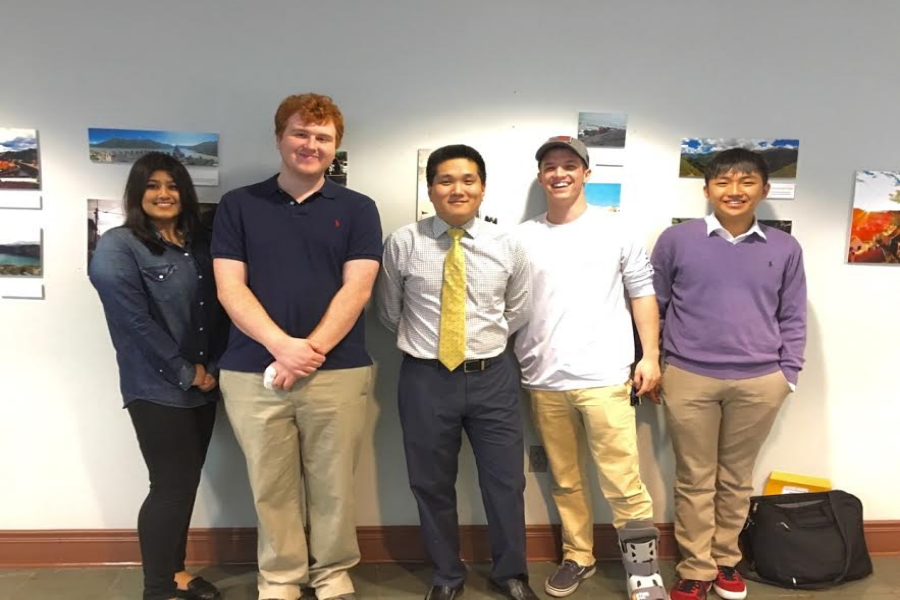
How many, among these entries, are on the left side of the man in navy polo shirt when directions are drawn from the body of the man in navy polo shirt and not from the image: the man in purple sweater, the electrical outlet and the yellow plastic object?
3

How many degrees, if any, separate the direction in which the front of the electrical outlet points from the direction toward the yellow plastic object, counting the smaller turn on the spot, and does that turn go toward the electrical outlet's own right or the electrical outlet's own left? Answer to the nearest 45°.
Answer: approximately 90° to the electrical outlet's own left

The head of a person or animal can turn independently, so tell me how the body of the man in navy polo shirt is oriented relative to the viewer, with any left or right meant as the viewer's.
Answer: facing the viewer

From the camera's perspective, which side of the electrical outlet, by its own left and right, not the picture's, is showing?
front

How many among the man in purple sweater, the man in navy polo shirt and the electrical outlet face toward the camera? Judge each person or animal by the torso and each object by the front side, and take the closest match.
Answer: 3

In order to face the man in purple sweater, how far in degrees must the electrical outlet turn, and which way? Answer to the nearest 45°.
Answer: approximately 90° to its left

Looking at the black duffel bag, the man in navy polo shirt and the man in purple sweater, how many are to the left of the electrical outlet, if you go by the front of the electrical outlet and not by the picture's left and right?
2

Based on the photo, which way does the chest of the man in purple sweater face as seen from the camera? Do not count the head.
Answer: toward the camera
